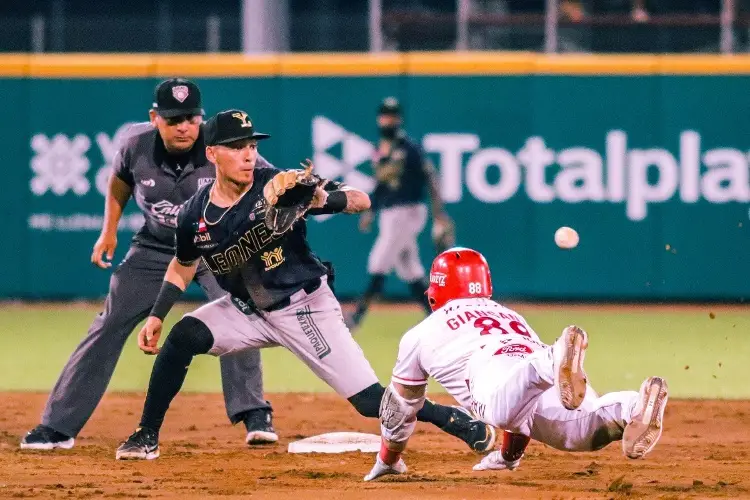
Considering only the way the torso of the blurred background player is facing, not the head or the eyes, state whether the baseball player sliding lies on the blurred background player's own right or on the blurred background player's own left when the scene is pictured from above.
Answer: on the blurred background player's own left

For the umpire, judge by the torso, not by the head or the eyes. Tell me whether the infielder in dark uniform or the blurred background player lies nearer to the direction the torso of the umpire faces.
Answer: the infielder in dark uniform

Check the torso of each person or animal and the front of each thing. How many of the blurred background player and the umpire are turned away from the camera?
0

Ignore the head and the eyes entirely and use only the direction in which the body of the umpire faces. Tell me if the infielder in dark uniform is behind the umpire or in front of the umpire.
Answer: in front

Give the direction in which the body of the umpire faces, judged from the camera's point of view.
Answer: toward the camera

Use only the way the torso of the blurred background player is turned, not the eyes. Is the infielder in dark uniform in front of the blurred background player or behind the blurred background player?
in front

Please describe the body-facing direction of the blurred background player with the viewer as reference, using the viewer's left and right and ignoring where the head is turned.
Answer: facing the viewer and to the left of the viewer
